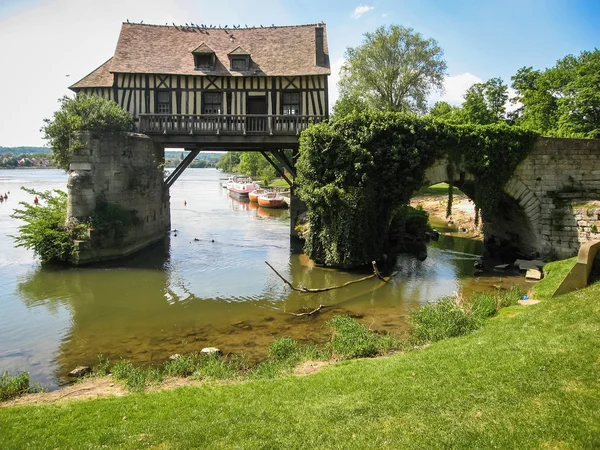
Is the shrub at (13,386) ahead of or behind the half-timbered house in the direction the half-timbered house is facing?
ahead

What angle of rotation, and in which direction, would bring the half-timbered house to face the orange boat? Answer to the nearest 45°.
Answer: approximately 180°

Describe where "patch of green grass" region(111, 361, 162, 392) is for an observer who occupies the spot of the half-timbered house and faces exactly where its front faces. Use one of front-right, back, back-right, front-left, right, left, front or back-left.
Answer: front

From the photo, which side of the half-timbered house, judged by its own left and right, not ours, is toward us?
front

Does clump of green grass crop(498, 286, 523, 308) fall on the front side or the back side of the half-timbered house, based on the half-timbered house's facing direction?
on the front side

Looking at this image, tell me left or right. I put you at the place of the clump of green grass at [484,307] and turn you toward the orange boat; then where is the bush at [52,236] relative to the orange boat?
left

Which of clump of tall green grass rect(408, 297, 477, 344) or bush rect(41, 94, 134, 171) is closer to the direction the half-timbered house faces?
the clump of tall green grass

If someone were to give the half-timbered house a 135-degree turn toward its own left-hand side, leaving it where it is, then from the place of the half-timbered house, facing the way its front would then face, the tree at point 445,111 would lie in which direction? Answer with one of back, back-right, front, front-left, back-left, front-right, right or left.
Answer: front

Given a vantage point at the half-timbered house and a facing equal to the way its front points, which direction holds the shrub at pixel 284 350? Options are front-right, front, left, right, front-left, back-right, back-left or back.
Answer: front

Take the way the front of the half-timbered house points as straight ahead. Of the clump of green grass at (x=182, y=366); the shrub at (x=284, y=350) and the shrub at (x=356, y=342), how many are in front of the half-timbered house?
3

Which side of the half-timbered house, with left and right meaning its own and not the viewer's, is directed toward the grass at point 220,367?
front
